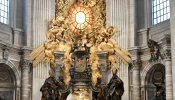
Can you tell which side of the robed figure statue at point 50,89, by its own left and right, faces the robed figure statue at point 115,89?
left

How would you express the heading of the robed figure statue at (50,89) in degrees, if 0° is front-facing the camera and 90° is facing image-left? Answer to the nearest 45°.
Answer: approximately 0°
